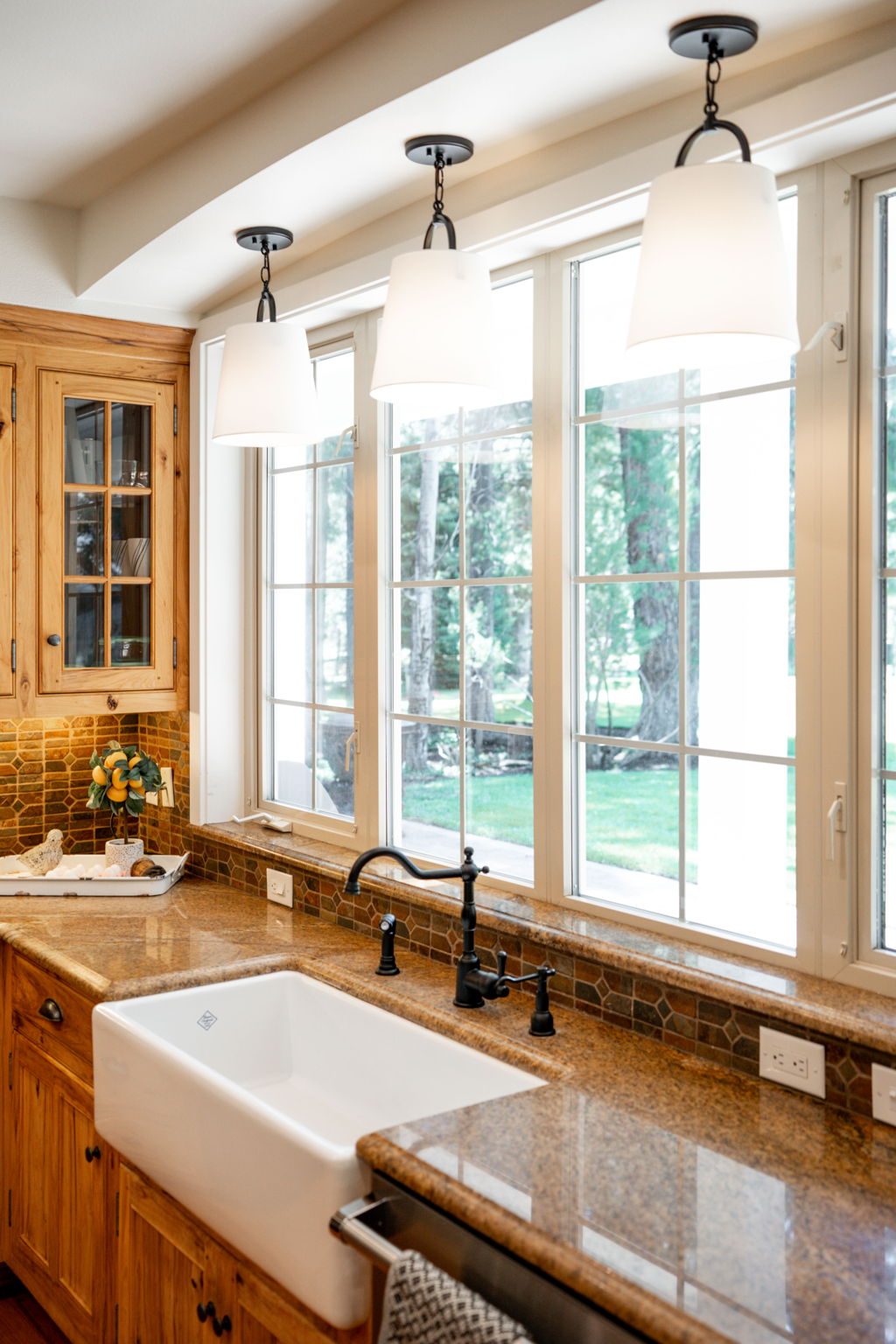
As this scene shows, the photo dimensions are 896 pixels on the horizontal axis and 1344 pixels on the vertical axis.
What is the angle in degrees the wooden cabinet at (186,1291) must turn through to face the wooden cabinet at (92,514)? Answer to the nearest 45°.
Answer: approximately 135° to its right

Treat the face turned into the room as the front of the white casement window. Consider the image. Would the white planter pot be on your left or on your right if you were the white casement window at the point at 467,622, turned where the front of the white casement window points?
on your right

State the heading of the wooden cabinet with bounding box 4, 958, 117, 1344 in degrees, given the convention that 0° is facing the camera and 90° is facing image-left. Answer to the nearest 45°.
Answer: approximately 45°

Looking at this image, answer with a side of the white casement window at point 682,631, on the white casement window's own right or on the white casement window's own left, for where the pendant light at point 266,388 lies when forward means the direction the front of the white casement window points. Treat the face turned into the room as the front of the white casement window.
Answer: on the white casement window's own right

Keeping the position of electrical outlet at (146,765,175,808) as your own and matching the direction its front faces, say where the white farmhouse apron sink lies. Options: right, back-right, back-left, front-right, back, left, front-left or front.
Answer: front-left
